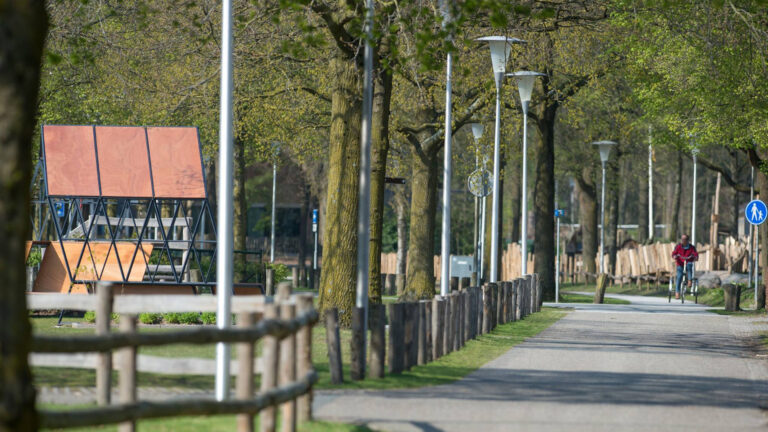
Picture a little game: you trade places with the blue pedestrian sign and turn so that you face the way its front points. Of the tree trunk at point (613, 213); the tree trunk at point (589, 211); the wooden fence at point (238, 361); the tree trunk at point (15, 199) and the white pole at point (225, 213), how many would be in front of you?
3

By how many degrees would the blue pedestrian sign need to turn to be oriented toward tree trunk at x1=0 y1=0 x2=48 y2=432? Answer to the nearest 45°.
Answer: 0° — it already faces it

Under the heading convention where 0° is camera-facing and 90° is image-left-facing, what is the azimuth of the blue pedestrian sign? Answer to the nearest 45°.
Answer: approximately 0°

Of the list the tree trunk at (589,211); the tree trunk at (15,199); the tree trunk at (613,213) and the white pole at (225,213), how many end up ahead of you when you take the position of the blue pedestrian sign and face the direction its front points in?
2

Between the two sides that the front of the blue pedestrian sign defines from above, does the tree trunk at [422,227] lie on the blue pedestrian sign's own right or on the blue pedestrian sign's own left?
on the blue pedestrian sign's own right

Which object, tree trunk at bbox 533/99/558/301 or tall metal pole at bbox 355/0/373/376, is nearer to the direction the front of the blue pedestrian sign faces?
the tall metal pole

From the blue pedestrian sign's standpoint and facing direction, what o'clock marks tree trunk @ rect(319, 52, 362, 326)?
The tree trunk is roughly at 1 o'clock from the blue pedestrian sign.

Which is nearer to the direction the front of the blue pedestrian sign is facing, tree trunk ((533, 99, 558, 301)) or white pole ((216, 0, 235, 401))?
the white pole

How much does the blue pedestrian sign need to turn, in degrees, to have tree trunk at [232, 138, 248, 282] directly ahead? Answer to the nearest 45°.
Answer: approximately 90° to its right

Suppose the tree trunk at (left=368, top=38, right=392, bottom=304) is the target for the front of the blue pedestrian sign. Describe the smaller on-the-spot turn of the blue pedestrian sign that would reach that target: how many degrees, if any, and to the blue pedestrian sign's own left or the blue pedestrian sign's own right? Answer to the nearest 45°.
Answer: approximately 45° to the blue pedestrian sign's own right
